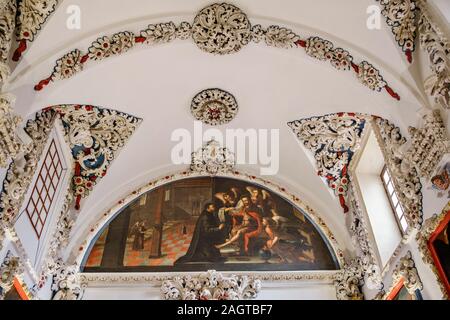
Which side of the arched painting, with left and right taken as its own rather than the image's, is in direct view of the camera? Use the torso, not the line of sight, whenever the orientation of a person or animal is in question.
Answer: front

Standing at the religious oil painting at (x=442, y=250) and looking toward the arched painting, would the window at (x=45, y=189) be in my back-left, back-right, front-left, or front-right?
front-left

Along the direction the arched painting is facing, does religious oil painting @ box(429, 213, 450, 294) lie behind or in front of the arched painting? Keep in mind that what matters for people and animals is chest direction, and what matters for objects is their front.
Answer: in front

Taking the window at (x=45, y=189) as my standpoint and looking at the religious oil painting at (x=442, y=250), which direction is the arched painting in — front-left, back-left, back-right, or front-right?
front-left

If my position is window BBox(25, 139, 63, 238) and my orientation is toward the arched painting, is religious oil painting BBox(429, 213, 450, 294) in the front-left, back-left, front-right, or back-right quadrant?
front-right

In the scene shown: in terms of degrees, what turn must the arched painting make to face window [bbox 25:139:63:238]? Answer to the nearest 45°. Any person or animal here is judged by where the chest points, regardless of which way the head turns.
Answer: approximately 45° to its right

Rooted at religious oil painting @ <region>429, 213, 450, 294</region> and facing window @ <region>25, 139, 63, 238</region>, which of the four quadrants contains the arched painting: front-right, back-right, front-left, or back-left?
front-right
